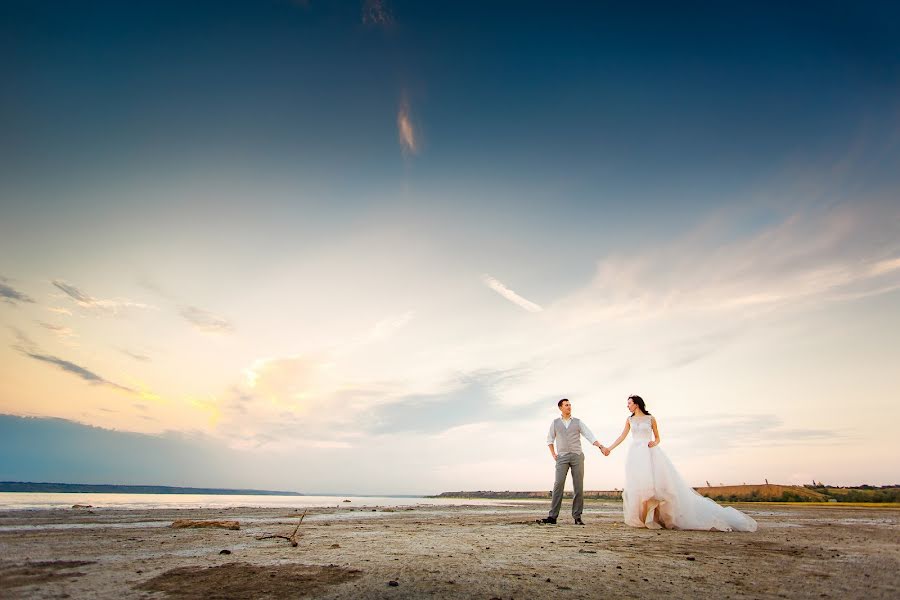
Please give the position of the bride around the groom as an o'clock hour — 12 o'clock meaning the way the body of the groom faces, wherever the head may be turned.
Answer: The bride is roughly at 10 o'clock from the groom.

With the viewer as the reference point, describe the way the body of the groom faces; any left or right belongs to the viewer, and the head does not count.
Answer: facing the viewer

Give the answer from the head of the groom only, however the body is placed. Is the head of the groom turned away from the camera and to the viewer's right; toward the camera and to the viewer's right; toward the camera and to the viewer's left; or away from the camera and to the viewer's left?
toward the camera and to the viewer's right
